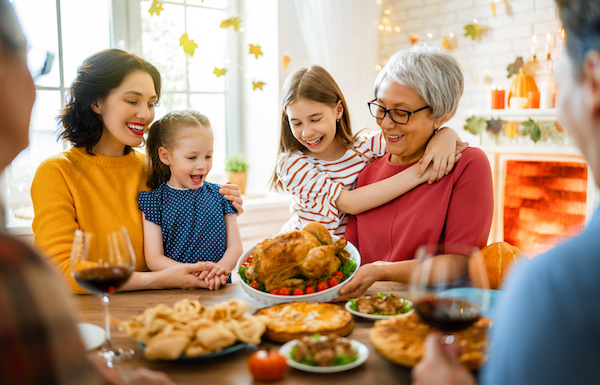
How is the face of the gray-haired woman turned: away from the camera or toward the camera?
toward the camera

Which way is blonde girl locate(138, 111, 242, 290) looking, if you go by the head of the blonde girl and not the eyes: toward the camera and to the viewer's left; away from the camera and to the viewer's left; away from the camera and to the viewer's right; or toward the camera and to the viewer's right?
toward the camera and to the viewer's right

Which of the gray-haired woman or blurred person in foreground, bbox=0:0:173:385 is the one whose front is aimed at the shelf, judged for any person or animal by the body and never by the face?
the blurred person in foreground

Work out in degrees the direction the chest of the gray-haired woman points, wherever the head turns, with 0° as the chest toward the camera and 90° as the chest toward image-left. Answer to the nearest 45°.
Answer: approximately 45°

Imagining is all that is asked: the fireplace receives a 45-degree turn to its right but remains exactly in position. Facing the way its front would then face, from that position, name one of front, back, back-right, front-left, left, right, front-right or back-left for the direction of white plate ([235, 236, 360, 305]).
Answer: front-left

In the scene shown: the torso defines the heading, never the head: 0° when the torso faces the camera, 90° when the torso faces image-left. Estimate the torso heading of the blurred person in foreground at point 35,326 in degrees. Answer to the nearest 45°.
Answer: approximately 225°

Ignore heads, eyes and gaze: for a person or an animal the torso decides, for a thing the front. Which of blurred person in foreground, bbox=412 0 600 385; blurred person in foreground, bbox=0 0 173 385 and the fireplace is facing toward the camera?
the fireplace

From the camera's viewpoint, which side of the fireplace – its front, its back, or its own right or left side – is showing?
front

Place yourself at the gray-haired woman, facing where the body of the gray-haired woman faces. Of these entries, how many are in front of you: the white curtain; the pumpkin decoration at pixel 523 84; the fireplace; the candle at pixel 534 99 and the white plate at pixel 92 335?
1

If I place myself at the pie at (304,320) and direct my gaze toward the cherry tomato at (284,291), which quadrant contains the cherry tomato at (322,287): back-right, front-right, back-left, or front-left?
front-right

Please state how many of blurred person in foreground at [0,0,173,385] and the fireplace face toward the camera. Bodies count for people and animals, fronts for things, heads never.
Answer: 1

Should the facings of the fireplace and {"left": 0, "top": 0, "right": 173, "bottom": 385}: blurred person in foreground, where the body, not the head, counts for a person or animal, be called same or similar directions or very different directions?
very different directions

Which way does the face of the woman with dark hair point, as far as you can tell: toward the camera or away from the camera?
toward the camera
